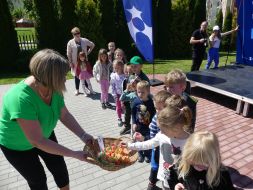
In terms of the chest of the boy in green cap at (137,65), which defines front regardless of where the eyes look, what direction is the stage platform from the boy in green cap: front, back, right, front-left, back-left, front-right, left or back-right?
back

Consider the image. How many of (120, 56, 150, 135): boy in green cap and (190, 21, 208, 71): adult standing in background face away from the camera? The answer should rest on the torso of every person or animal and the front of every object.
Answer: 0

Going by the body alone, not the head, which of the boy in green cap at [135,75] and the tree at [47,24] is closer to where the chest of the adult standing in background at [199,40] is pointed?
the boy in green cap

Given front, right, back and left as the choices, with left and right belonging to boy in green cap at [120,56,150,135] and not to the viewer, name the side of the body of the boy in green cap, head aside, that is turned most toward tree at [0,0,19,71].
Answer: right

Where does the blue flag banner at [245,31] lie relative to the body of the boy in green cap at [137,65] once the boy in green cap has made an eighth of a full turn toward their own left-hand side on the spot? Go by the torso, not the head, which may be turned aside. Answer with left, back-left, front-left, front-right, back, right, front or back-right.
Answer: back-left

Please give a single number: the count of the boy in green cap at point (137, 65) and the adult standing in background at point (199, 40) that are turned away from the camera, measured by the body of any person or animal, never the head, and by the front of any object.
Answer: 0

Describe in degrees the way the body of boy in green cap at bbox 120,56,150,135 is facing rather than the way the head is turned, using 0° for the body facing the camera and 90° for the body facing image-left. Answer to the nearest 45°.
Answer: approximately 45°

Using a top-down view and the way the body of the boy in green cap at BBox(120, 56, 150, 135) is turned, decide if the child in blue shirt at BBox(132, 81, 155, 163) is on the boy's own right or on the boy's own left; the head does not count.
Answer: on the boy's own left

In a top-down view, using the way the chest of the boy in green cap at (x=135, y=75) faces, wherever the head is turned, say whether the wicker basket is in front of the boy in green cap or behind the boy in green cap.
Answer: in front

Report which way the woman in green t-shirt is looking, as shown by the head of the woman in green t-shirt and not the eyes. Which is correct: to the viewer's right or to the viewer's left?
to the viewer's right

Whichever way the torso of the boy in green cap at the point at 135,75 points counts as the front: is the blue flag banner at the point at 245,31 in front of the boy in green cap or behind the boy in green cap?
behind

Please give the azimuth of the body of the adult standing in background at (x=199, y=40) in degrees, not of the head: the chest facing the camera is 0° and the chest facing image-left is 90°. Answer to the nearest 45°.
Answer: approximately 315°
